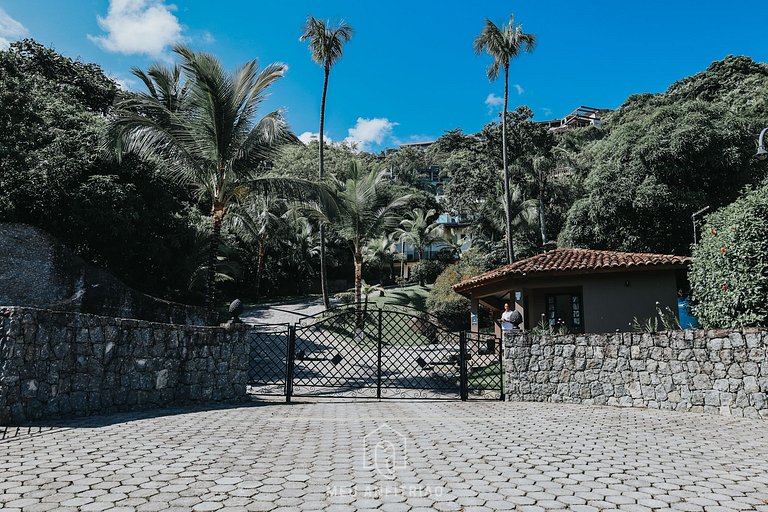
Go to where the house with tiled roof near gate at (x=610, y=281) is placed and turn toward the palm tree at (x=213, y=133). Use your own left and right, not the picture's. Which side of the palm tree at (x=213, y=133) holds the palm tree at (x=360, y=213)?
right

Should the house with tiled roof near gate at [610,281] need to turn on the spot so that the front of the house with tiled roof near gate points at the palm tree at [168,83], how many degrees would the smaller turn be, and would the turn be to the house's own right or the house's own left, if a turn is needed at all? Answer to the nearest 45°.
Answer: approximately 45° to the house's own right

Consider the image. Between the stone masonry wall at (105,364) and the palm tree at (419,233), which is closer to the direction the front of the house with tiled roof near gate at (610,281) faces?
the stone masonry wall

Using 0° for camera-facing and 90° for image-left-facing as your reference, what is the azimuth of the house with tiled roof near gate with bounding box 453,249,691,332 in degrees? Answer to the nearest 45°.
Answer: approximately 45°

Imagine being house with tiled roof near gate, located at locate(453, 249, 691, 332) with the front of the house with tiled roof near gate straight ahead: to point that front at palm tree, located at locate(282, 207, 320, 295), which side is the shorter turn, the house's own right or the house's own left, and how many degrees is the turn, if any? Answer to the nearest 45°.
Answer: approximately 90° to the house's own right

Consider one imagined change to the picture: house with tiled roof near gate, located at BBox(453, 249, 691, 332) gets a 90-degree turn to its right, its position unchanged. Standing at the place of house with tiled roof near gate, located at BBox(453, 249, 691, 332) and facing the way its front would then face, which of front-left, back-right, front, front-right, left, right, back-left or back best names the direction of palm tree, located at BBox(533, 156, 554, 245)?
front-right

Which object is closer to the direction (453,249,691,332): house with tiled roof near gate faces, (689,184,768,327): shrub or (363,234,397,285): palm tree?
the shrub

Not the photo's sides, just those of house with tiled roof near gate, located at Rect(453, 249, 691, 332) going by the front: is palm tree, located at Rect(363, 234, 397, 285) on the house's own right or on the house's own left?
on the house's own right
